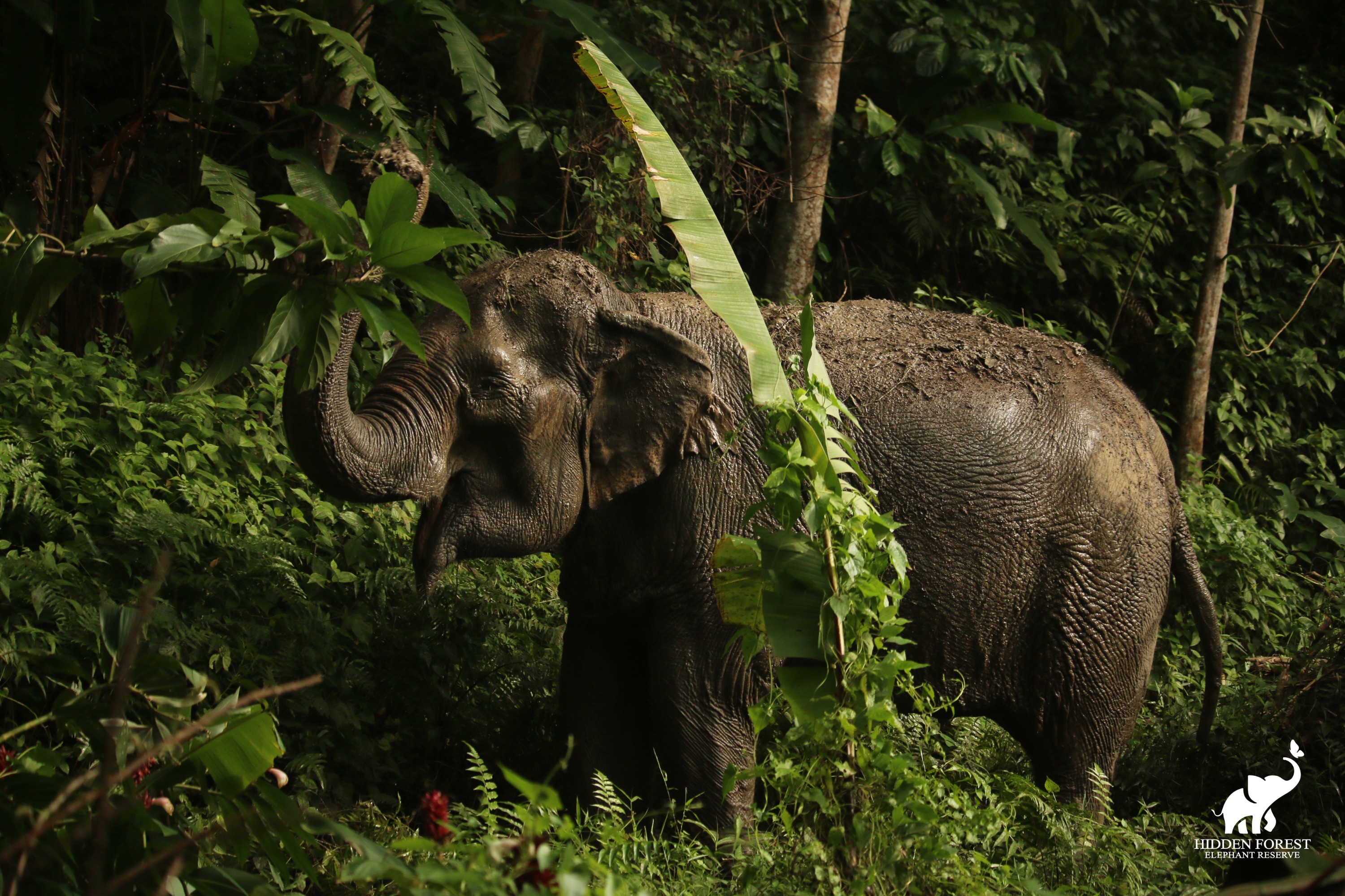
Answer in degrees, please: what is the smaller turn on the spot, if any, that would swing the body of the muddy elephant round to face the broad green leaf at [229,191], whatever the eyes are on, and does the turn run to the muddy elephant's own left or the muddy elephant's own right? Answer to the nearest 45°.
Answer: approximately 45° to the muddy elephant's own right

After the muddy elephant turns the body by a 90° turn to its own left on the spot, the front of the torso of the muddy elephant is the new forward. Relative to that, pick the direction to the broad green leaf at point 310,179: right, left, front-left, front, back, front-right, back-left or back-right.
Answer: back-right

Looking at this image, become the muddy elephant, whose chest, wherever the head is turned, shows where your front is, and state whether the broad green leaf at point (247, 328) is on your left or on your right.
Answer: on your left

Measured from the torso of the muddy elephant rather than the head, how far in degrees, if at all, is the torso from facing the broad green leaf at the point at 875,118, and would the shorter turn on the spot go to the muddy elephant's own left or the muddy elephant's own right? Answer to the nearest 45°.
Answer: approximately 90° to the muddy elephant's own right

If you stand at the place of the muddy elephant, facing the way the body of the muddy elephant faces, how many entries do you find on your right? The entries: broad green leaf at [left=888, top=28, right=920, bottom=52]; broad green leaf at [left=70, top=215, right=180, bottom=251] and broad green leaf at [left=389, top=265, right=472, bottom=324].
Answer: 1

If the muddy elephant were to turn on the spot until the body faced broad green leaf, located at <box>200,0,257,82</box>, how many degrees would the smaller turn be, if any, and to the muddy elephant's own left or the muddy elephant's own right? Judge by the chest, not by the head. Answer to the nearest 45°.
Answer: approximately 45° to the muddy elephant's own right

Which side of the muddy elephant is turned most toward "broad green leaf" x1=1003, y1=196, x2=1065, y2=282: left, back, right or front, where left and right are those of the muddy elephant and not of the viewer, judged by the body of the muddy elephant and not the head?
right

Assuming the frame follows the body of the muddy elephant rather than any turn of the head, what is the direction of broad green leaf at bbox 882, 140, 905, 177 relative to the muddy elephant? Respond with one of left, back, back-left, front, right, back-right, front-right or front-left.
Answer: right

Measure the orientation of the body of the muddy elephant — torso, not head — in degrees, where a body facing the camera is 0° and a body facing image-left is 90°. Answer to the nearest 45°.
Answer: approximately 90°

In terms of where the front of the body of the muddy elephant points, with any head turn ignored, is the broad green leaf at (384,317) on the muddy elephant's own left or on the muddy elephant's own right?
on the muddy elephant's own left
